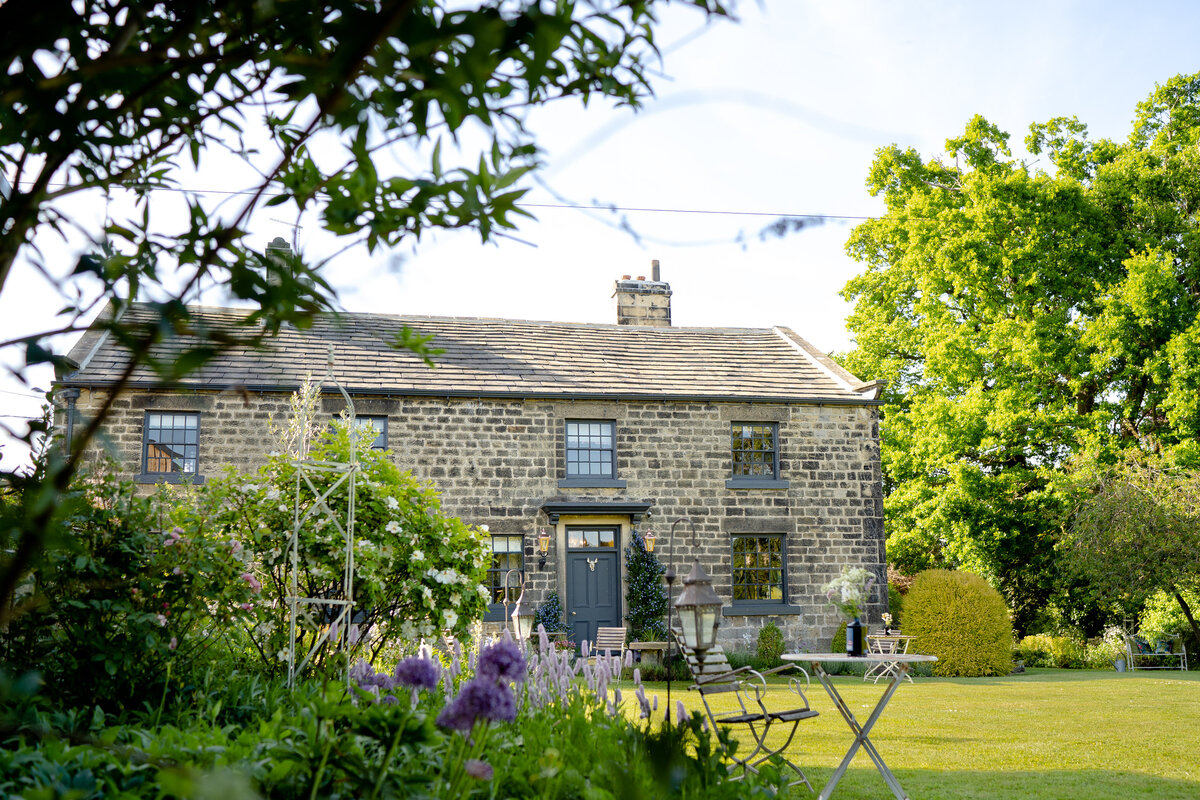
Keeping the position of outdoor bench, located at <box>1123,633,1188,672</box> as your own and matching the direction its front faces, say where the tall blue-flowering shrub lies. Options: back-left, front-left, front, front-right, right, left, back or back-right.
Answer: front-right

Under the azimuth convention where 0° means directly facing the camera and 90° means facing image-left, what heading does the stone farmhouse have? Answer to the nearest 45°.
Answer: approximately 0°

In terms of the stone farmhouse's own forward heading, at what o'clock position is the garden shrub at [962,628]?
The garden shrub is roughly at 9 o'clock from the stone farmhouse.

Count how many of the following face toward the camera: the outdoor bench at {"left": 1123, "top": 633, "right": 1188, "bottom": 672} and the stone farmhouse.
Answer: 2

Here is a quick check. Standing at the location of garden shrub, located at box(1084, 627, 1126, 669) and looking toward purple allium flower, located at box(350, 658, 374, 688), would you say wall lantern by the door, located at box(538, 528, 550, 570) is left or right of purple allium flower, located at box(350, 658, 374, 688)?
right

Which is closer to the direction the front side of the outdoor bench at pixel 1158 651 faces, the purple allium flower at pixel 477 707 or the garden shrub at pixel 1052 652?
the purple allium flower

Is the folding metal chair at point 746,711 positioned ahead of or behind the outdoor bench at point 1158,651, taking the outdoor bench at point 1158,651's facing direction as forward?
ahead

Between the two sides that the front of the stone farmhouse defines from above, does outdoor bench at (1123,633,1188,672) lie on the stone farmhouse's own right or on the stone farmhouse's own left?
on the stone farmhouse's own left

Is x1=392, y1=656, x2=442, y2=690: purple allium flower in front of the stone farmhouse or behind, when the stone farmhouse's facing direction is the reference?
in front

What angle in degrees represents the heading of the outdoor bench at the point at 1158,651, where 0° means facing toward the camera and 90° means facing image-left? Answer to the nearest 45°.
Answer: approximately 0°

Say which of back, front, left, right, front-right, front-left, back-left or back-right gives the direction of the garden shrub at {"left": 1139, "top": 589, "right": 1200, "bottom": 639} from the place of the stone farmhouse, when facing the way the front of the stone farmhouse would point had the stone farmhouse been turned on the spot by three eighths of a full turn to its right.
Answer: back-right
